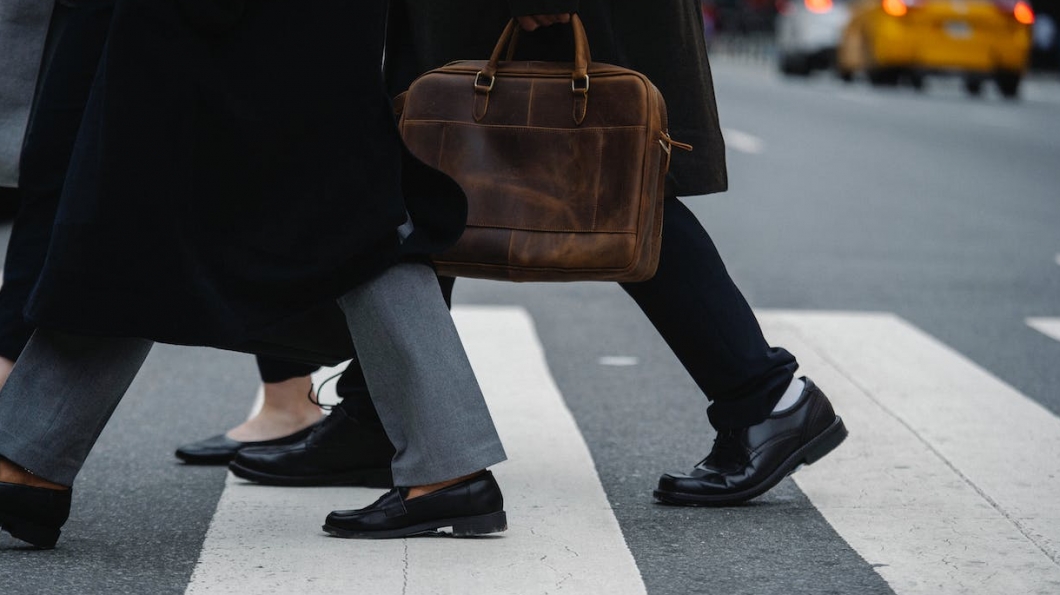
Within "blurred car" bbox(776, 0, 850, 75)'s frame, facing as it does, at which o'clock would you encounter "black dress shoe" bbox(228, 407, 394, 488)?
The black dress shoe is roughly at 6 o'clock from the blurred car.

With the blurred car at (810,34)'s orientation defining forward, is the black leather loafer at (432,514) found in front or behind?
behind

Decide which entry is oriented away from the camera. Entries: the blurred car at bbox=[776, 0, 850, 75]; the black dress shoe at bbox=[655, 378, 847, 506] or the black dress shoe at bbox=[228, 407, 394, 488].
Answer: the blurred car

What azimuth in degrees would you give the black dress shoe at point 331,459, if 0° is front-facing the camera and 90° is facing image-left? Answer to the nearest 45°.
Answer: approximately 90°

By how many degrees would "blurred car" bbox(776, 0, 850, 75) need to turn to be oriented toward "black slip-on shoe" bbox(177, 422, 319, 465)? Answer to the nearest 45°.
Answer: approximately 180°

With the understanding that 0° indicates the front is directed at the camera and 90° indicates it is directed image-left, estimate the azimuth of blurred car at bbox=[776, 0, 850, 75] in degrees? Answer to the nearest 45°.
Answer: approximately 180°
